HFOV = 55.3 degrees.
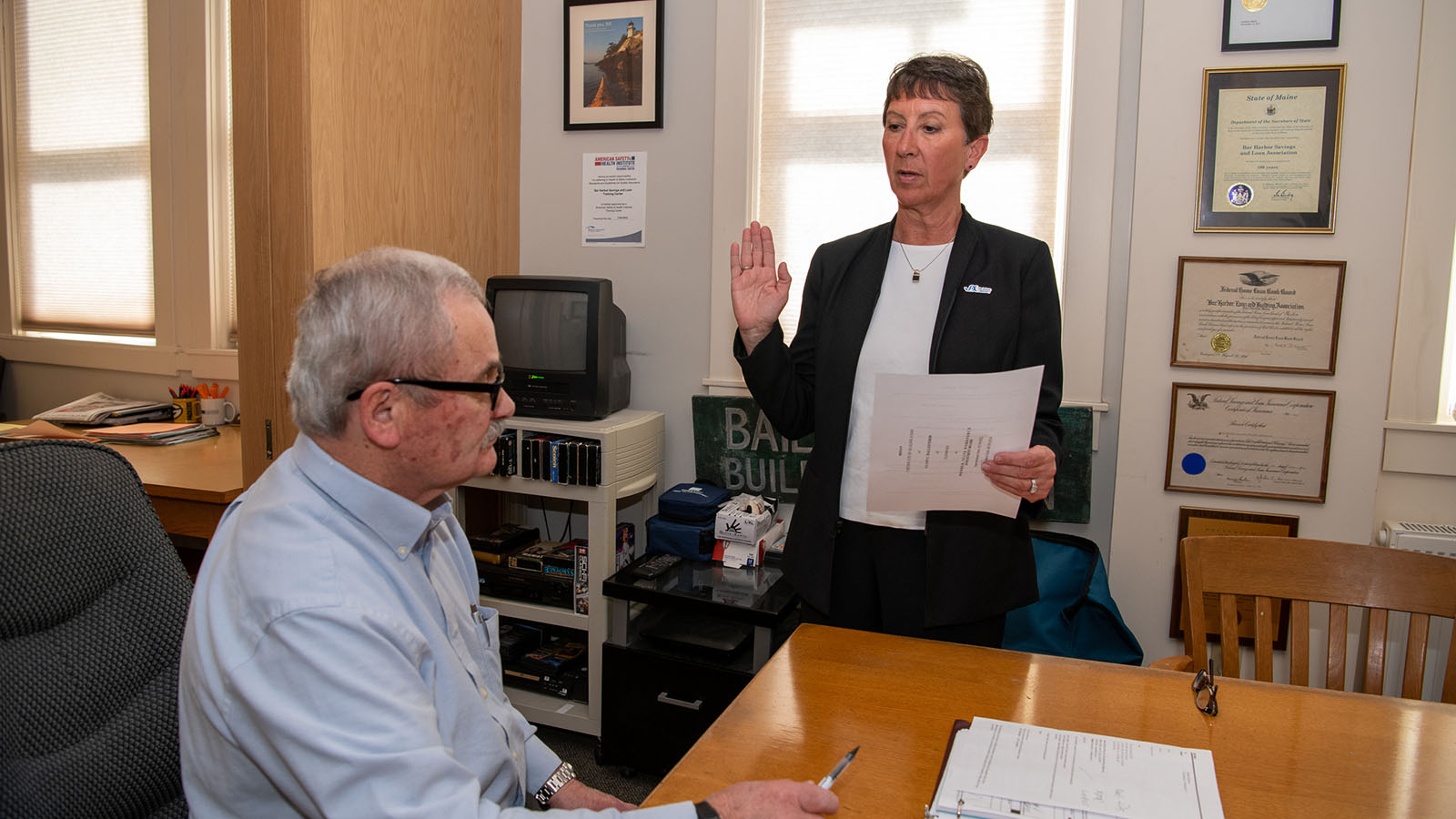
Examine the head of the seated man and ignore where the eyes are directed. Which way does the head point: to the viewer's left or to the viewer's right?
to the viewer's right

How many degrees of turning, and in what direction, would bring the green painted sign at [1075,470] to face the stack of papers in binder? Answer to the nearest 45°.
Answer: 0° — it already faces it

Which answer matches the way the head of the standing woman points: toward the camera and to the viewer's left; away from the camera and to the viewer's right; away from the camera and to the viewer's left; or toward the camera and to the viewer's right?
toward the camera and to the viewer's left

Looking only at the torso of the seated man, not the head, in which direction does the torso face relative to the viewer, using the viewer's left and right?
facing to the right of the viewer

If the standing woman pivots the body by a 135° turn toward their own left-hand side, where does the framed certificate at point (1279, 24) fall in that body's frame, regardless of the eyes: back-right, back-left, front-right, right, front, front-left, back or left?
front-left
